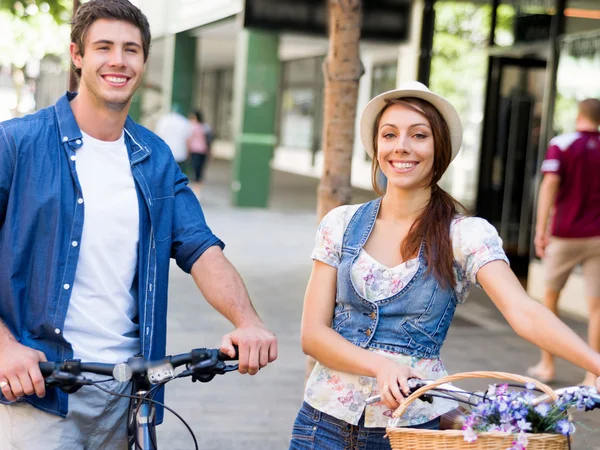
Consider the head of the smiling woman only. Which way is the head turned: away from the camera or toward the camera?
toward the camera

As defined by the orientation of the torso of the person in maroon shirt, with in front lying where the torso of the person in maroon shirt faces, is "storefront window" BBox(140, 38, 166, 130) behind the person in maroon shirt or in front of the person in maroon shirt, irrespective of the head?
in front

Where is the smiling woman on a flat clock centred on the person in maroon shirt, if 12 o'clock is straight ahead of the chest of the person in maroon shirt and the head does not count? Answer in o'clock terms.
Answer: The smiling woman is roughly at 6 o'clock from the person in maroon shirt.

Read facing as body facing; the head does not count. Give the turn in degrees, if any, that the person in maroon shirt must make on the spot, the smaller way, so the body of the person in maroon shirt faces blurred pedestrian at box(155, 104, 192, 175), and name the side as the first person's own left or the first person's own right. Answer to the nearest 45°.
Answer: approximately 45° to the first person's own left

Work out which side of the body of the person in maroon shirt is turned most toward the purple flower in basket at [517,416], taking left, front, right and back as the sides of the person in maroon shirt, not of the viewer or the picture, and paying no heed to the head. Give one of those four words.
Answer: back

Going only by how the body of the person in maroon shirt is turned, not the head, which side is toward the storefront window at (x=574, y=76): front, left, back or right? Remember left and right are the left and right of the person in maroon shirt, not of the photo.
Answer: front

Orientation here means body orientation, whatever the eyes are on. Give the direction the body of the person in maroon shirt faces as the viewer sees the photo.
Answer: away from the camera

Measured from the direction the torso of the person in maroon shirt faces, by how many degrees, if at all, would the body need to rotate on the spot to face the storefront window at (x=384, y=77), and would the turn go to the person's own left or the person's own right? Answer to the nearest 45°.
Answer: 0° — they already face it

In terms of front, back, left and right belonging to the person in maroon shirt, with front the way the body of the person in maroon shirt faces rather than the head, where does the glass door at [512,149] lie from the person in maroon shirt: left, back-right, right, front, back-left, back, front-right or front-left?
front

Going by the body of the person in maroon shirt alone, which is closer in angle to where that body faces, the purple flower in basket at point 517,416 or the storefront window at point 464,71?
the storefront window

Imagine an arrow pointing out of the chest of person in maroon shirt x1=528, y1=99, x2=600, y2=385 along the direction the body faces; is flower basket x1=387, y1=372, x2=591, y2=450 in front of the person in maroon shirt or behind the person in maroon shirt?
behind

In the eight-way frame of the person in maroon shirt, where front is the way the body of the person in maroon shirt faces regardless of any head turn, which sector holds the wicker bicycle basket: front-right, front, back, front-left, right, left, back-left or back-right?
back
